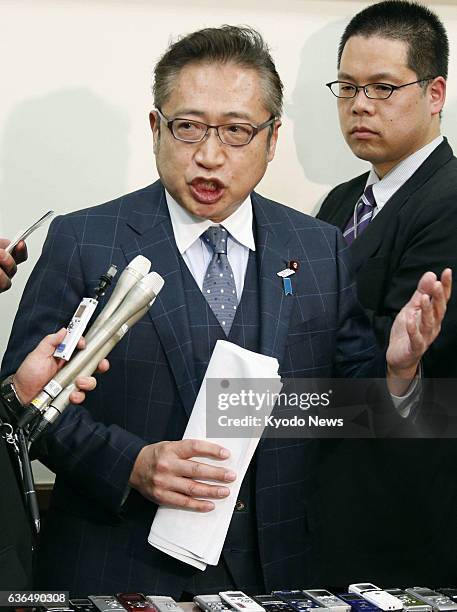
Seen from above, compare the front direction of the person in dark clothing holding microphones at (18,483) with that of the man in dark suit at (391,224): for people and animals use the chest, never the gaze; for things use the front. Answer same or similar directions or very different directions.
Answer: very different directions

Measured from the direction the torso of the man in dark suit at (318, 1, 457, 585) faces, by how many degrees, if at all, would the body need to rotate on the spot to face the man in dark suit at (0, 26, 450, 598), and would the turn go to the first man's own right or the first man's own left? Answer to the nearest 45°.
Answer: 0° — they already face them

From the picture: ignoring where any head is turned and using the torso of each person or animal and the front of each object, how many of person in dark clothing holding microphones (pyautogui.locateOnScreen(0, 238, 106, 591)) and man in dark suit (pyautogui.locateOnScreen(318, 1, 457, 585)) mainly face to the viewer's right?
1

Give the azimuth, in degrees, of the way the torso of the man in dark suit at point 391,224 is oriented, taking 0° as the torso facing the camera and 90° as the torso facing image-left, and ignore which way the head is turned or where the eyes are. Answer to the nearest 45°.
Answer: approximately 45°

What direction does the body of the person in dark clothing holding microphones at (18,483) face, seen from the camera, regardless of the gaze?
to the viewer's right

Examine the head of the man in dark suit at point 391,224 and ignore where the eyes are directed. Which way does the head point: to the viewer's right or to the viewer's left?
to the viewer's left

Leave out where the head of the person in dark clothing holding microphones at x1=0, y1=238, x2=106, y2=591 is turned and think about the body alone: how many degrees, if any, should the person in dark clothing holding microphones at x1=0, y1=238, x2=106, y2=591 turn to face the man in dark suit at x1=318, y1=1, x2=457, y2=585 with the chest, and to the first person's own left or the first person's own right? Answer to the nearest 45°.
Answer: approximately 45° to the first person's own left
